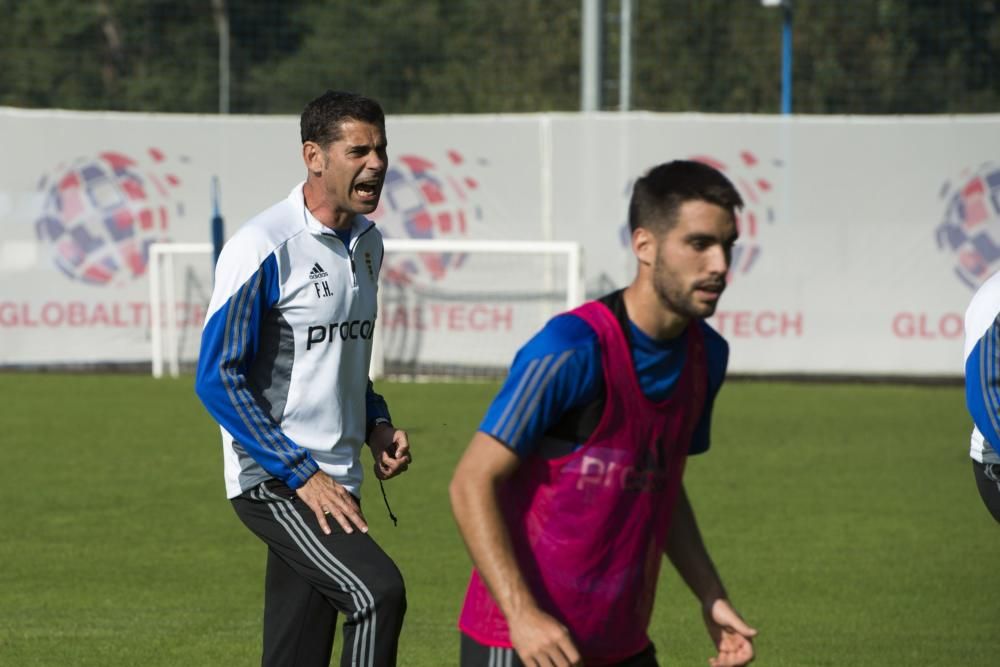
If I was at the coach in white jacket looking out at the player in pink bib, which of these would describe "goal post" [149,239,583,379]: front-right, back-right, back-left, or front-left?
back-left

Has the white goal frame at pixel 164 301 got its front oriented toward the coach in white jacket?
yes

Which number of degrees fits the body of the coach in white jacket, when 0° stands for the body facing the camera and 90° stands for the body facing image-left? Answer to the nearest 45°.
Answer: approximately 315°

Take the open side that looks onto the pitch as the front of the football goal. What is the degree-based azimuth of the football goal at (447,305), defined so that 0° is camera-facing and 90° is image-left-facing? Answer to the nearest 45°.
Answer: approximately 0°

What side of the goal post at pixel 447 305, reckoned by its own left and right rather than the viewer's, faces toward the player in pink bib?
front

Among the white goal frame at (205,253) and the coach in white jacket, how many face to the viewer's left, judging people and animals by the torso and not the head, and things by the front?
0

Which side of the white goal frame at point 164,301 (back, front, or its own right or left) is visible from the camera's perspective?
front

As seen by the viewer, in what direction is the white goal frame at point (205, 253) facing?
toward the camera

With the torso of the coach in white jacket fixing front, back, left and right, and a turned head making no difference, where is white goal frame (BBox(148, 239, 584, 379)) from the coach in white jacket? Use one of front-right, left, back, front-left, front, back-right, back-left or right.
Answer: back-left

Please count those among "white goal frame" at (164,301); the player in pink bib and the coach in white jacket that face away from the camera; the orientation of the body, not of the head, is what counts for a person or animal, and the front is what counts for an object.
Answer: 0

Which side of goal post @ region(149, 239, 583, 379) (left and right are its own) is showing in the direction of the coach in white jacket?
front

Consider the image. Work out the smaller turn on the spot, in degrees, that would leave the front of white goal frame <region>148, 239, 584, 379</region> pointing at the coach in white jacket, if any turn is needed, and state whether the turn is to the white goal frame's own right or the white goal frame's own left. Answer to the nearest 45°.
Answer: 0° — it already faces them

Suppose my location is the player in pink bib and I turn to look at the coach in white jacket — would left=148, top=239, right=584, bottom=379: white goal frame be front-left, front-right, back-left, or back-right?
front-right

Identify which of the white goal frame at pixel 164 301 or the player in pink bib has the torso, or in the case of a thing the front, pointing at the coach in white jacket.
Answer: the white goal frame

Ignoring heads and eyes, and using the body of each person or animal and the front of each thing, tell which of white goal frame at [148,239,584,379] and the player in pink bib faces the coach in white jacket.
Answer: the white goal frame

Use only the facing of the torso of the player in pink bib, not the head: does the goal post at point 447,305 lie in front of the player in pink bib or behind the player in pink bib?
behind

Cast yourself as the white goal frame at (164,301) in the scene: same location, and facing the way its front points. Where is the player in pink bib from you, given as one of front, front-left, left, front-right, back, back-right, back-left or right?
front

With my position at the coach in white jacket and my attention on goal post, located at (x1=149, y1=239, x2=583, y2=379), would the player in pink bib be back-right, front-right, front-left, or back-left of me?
back-right
